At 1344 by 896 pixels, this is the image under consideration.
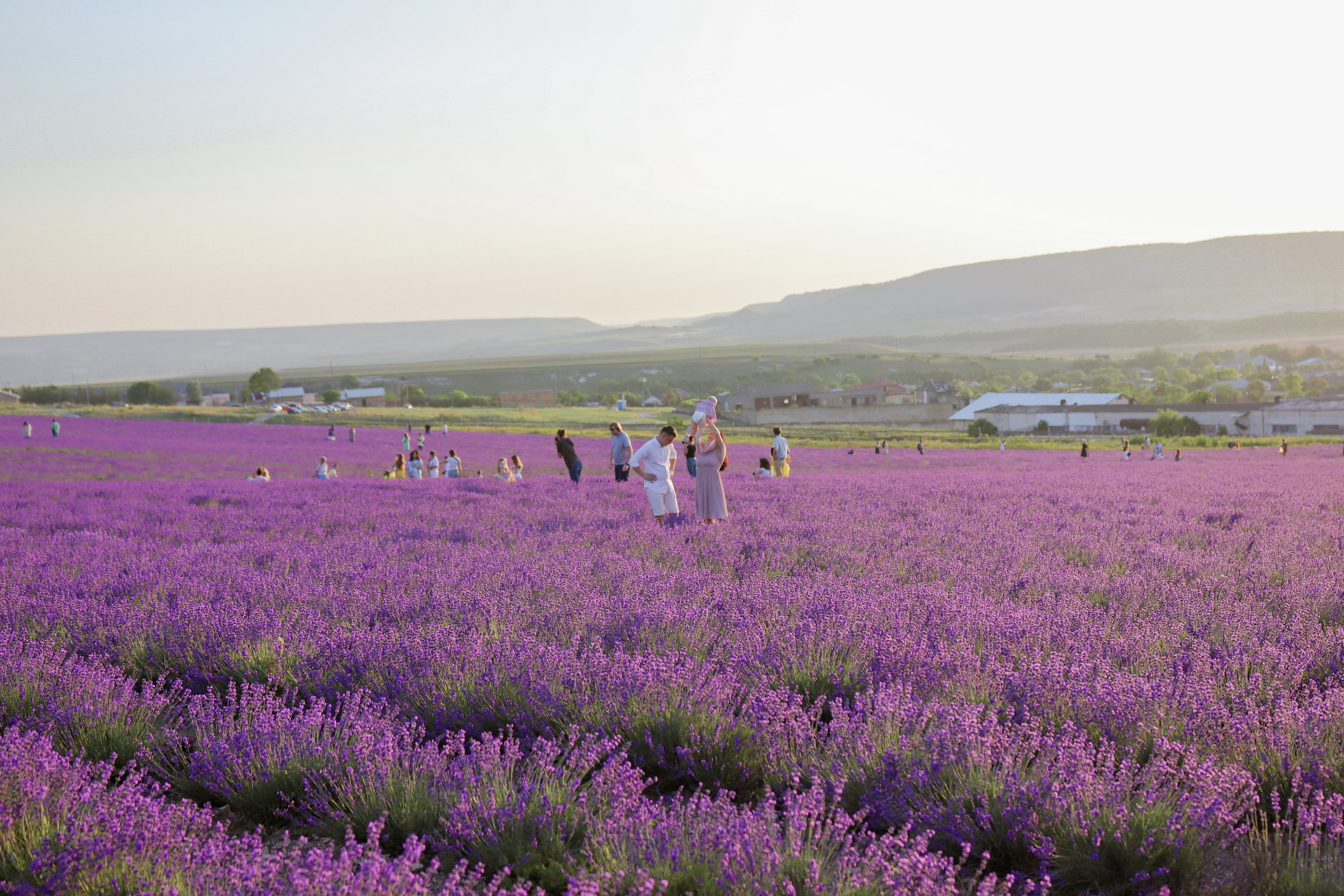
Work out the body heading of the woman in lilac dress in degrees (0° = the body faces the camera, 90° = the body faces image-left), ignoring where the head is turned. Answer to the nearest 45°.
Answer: approximately 45°

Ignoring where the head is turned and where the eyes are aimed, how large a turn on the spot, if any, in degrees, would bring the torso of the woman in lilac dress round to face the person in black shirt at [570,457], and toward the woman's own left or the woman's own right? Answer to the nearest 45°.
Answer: approximately 135° to the woman's own right

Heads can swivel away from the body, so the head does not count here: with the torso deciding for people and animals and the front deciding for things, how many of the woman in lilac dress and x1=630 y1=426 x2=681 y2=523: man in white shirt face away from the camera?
0

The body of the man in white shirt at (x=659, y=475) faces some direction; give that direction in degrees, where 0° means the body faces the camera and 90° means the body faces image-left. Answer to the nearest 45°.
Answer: approximately 315°
